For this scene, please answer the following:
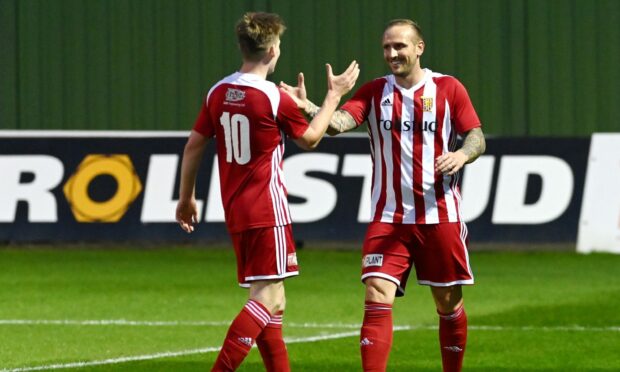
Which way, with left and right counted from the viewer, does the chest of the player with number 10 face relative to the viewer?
facing away from the viewer and to the right of the viewer

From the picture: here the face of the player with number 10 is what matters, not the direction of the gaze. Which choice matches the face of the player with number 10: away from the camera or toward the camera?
away from the camera
